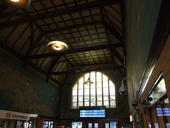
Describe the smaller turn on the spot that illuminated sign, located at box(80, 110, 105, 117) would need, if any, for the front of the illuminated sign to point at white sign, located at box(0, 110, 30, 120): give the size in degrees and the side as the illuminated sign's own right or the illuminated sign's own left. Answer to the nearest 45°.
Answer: approximately 45° to the illuminated sign's own right

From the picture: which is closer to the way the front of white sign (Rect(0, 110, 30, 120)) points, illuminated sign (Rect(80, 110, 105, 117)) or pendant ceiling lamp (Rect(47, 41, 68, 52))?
the pendant ceiling lamp

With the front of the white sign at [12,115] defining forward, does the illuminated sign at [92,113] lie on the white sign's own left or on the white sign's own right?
on the white sign's own left

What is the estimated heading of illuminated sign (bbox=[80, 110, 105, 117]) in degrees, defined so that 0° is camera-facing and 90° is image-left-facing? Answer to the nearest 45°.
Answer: approximately 0°

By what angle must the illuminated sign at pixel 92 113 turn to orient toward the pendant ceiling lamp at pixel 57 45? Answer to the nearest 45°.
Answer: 0° — it already faces it
